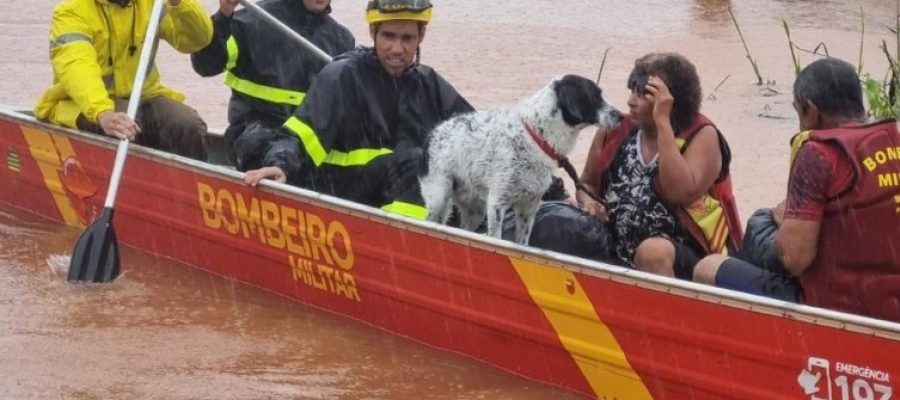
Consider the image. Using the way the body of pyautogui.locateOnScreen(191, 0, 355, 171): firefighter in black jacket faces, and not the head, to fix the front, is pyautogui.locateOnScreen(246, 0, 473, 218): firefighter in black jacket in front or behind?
in front

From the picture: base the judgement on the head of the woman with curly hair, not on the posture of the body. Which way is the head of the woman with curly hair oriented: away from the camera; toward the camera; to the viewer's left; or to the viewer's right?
to the viewer's left

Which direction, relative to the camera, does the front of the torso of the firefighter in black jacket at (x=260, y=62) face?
toward the camera

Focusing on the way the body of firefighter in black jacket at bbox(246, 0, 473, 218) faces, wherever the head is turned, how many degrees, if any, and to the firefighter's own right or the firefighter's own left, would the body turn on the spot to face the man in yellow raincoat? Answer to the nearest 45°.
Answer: approximately 135° to the firefighter's own right

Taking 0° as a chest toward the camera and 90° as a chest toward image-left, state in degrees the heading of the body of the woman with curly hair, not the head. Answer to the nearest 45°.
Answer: approximately 45°

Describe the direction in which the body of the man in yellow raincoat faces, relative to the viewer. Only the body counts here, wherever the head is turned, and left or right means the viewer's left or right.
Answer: facing the viewer and to the right of the viewer

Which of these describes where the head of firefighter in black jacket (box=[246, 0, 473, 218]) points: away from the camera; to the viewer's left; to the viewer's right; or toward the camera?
toward the camera

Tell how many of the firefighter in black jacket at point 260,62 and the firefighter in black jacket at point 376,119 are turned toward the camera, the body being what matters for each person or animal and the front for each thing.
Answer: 2

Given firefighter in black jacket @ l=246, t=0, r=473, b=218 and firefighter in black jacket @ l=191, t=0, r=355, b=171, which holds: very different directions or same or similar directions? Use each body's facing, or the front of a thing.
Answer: same or similar directions

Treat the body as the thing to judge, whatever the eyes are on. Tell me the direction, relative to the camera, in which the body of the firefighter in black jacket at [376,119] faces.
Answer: toward the camera

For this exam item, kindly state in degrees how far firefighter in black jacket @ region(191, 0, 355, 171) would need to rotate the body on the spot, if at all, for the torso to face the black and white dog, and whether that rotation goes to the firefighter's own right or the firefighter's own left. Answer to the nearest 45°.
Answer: approximately 45° to the firefighter's own left

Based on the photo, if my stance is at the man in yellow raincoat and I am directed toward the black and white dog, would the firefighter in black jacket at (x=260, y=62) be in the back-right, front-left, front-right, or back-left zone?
front-left
